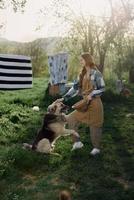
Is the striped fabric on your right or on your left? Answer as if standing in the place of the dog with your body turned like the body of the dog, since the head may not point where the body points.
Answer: on your left

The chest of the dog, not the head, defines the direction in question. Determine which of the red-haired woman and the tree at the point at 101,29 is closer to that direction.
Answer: the red-haired woman

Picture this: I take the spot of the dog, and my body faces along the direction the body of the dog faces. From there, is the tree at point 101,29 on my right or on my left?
on my left

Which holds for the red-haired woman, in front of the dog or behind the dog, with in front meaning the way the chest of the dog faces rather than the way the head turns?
in front

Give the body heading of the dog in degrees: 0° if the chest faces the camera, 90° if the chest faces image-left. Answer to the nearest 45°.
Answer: approximately 270°

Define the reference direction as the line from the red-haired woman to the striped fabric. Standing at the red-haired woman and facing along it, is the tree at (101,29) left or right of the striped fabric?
right

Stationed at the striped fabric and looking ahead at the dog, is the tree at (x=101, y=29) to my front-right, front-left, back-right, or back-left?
back-left

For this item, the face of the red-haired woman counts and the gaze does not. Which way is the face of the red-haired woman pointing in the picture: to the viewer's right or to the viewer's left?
to the viewer's left
